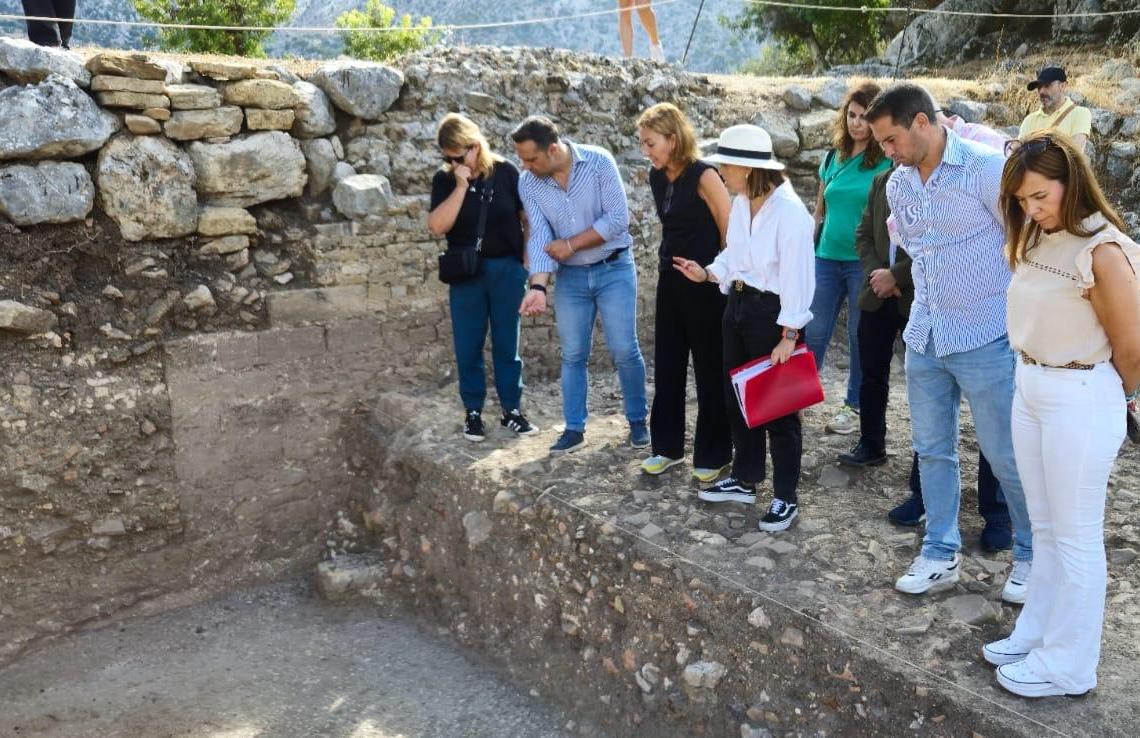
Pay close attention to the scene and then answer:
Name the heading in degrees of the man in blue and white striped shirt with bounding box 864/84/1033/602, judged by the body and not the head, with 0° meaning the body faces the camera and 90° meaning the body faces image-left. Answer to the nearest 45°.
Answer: approximately 45°

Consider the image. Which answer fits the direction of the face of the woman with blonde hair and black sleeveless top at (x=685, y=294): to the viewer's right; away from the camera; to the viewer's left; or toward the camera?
to the viewer's left

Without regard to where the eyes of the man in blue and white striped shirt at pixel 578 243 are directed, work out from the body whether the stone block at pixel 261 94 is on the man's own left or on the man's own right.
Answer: on the man's own right

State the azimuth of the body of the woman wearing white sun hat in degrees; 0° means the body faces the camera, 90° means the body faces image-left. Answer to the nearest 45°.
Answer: approximately 45°

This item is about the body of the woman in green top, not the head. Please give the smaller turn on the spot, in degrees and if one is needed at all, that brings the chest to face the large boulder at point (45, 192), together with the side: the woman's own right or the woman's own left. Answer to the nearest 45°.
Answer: approximately 45° to the woman's own right

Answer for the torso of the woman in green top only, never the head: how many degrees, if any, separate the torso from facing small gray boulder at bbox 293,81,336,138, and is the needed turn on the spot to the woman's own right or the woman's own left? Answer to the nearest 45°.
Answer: approximately 45° to the woman's own right

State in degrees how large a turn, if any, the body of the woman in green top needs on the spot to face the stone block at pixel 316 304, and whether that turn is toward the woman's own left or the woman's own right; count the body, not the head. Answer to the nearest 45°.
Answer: approximately 45° to the woman's own right

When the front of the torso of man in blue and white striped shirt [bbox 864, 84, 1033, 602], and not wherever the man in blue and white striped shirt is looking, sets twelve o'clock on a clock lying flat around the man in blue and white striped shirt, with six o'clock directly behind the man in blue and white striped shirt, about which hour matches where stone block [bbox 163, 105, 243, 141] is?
The stone block is roughly at 2 o'clock from the man in blue and white striped shirt.
